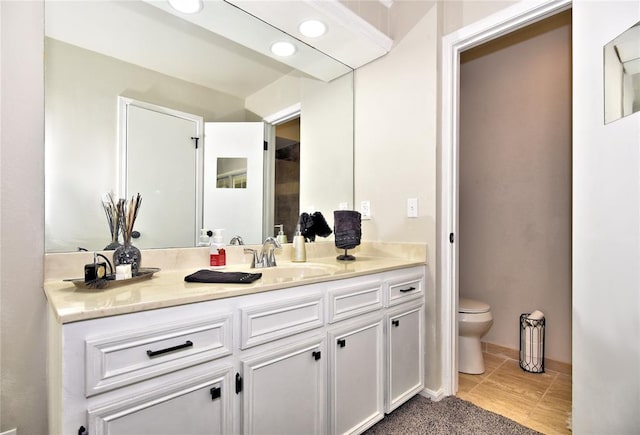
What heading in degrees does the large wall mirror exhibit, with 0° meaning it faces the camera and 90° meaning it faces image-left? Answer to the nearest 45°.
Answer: approximately 315°

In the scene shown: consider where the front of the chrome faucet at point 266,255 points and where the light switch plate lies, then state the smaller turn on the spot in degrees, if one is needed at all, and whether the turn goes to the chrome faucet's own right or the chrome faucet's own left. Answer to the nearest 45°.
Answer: approximately 45° to the chrome faucet's own left

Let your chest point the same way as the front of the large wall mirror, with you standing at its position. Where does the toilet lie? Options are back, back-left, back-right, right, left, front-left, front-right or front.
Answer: front-left

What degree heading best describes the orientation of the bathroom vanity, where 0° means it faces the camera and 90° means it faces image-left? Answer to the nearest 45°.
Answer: approximately 315°

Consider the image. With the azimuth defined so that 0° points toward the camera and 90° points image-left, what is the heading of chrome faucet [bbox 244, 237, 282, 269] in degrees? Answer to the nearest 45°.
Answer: approximately 315°

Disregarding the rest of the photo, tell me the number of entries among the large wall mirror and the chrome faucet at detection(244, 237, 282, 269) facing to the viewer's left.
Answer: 0

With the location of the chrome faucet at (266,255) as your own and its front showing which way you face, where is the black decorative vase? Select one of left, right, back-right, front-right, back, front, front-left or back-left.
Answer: right
